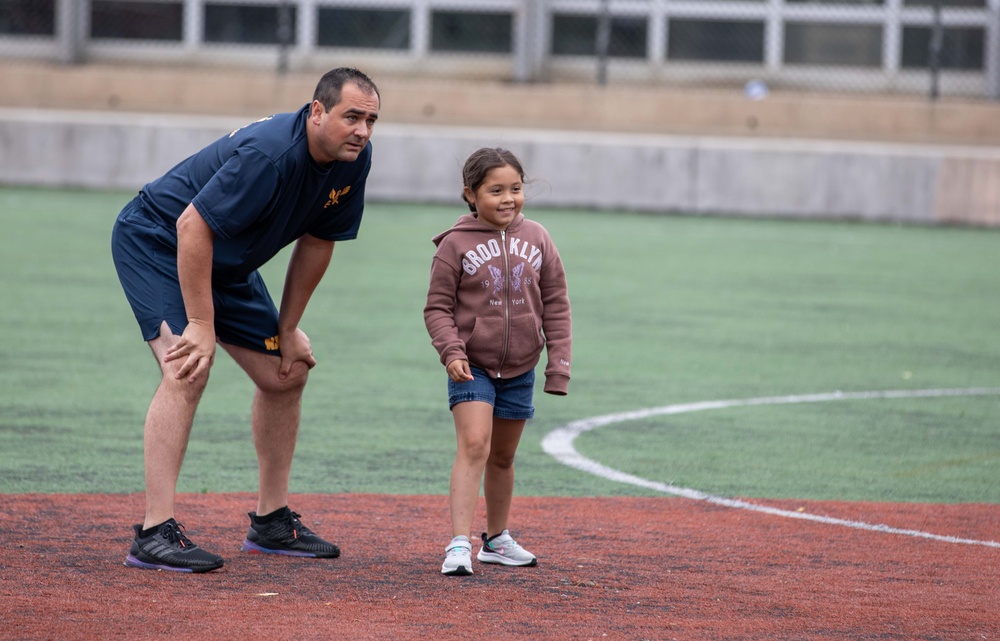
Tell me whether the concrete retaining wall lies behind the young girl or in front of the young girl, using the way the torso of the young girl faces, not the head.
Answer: behind

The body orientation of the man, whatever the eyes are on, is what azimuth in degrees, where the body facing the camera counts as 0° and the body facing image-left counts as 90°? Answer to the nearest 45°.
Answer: approximately 315°

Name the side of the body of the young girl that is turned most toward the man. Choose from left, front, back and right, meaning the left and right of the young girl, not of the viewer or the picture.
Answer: right

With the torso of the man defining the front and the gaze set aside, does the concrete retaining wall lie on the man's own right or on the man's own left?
on the man's own left

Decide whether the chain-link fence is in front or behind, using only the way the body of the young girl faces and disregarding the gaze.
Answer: behind
